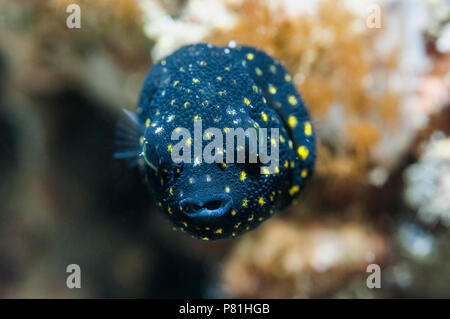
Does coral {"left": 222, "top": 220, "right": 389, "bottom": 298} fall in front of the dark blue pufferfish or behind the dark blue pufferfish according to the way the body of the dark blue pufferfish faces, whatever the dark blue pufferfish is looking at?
behind

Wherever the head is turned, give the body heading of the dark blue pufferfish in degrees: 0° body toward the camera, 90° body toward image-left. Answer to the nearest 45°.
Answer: approximately 0°
